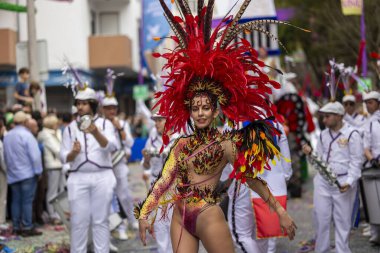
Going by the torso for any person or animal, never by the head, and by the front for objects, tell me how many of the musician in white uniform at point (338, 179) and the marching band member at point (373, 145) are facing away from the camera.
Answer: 0

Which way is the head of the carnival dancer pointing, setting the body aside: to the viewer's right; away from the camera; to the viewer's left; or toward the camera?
toward the camera

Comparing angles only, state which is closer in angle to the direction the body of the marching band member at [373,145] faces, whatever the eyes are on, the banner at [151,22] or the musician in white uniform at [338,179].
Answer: the musician in white uniform

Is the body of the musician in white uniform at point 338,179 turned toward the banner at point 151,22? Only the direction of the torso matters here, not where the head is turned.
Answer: no

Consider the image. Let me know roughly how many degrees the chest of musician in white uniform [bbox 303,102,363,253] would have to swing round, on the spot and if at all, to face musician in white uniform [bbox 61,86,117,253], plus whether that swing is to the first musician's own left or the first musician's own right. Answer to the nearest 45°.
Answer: approximately 45° to the first musician's own right

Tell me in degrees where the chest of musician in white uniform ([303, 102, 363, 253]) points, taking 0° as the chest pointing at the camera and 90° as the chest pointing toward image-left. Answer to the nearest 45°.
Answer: approximately 45°

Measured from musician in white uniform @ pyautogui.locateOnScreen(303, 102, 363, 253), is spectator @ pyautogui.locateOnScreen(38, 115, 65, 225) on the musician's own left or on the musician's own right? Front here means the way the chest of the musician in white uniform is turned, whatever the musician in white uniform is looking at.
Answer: on the musician's own right

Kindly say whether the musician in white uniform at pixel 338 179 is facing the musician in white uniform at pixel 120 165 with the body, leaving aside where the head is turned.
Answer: no

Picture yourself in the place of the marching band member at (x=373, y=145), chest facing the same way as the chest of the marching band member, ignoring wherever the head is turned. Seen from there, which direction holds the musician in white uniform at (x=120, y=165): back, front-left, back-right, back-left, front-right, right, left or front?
front-right

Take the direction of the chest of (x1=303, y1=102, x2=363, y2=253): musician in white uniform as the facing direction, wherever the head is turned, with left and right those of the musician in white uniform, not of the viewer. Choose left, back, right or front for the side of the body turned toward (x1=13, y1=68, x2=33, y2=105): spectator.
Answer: right

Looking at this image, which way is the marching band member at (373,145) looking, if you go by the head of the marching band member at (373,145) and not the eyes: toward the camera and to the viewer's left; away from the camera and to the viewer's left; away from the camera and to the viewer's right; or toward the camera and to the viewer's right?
toward the camera and to the viewer's left

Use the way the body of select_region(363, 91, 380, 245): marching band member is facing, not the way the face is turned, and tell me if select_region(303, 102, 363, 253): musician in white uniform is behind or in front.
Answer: in front

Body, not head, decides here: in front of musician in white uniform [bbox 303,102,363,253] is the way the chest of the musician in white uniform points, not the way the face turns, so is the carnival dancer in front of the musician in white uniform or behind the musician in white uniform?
in front

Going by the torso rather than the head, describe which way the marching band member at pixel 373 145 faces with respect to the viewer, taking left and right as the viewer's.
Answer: facing the viewer and to the left of the viewer

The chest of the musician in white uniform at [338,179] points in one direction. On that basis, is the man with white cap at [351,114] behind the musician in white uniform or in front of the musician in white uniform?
behind

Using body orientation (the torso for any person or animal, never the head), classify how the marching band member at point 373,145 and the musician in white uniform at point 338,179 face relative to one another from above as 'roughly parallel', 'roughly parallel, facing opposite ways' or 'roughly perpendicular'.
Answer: roughly parallel
